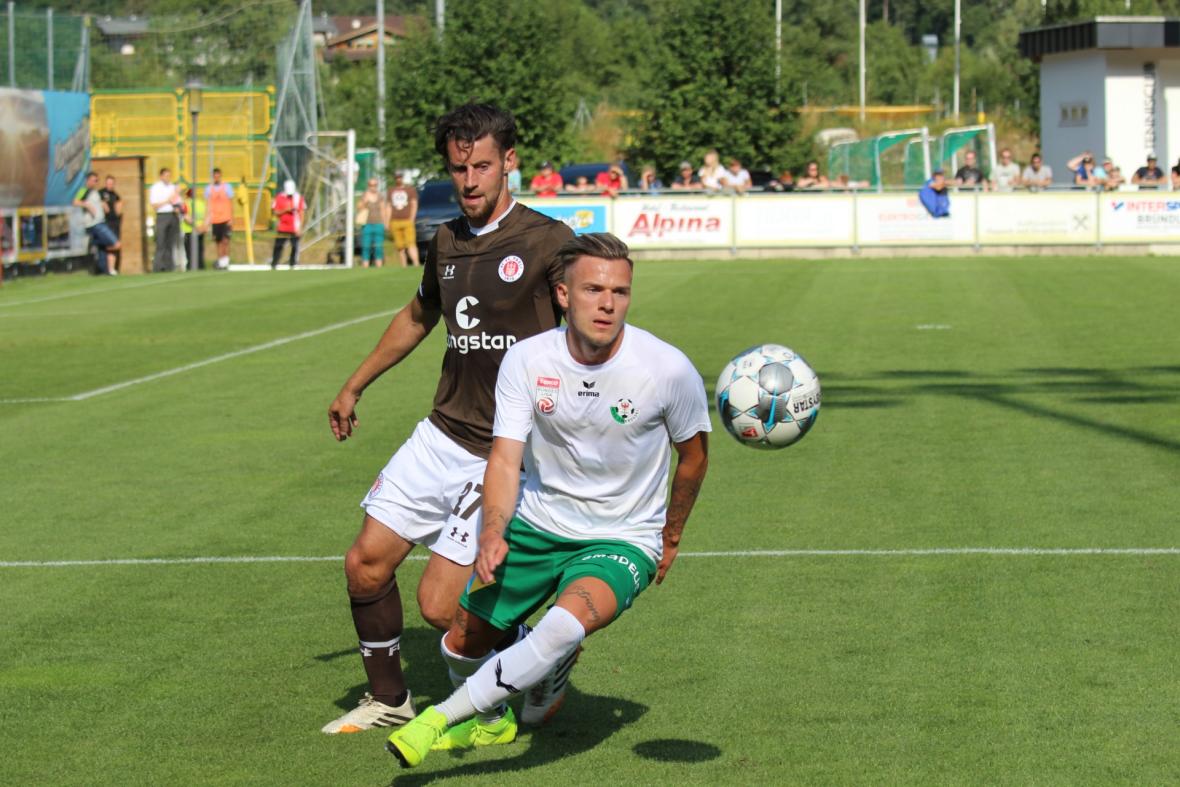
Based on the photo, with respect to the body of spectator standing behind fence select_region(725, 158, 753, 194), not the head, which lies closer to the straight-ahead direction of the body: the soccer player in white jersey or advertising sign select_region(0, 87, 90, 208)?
the soccer player in white jersey

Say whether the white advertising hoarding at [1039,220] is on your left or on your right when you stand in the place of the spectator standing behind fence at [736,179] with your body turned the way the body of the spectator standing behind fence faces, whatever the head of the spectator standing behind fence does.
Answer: on your left

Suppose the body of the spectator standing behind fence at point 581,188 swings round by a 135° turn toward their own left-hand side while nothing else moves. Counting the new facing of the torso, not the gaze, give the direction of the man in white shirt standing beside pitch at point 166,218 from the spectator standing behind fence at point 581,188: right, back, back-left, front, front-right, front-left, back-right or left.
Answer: back-left

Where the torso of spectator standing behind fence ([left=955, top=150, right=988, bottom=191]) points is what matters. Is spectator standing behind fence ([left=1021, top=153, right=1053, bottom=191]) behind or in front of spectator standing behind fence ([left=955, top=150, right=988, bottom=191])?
behind

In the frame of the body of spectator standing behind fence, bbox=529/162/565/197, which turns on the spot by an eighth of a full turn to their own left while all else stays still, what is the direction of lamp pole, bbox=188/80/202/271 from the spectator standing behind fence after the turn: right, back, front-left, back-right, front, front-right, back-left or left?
back-right

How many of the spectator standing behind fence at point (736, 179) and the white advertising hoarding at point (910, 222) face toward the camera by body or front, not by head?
2

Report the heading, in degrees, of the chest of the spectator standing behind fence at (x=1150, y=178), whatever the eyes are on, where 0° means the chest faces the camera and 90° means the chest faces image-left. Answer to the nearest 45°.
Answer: approximately 0°

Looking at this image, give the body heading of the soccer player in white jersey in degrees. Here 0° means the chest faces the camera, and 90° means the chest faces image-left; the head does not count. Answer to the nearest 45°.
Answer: approximately 0°

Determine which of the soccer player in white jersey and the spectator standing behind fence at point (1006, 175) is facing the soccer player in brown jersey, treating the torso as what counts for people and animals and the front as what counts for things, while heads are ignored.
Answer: the spectator standing behind fence

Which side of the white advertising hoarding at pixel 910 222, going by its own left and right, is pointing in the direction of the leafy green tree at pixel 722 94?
back

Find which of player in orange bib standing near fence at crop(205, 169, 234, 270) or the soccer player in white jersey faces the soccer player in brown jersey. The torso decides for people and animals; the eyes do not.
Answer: the player in orange bib standing near fence

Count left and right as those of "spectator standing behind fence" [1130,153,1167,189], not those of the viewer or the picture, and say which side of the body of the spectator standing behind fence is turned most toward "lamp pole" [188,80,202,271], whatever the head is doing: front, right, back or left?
right
